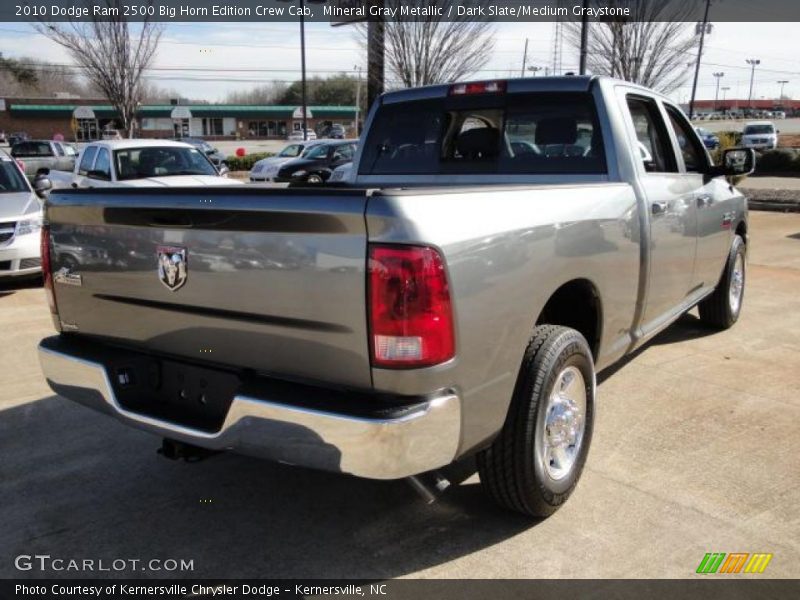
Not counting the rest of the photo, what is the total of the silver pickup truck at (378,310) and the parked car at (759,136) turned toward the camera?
1

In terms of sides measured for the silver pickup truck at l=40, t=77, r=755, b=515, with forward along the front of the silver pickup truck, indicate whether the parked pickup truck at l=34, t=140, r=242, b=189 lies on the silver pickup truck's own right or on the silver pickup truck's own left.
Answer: on the silver pickup truck's own left

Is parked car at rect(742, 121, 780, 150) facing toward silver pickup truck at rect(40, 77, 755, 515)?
yes

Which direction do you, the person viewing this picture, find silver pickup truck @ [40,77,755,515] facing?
facing away from the viewer and to the right of the viewer

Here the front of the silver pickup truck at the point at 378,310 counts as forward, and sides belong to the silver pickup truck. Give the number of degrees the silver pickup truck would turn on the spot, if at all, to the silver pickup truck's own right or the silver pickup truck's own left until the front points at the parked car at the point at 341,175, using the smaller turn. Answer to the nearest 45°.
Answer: approximately 45° to the silver pickup truck's own left

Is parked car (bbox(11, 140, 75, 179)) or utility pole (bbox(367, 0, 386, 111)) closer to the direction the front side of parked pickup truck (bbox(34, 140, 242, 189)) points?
the utility pole

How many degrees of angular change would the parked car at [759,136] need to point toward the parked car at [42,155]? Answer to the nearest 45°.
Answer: approximately 45° to its right

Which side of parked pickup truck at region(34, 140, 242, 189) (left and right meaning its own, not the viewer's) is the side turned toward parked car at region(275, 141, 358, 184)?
left

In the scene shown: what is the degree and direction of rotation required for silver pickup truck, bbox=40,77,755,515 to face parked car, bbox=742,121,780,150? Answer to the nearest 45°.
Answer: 0° — it already faces it

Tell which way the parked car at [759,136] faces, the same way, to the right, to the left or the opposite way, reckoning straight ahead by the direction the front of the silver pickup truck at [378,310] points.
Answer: the opposite way
